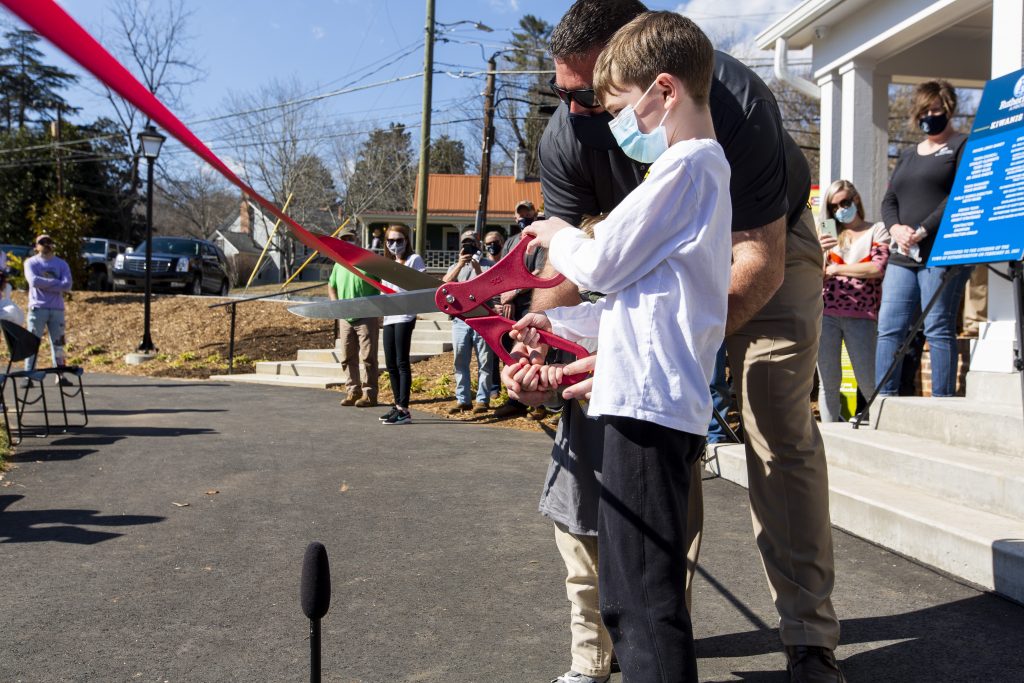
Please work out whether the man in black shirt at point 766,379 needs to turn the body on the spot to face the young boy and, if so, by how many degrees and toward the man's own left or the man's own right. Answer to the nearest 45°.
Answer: approximately 45° to the man's own left

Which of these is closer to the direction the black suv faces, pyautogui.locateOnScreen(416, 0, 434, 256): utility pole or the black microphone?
the black microphone

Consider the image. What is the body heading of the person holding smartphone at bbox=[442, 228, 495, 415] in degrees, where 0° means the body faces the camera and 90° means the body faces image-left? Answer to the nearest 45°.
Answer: approximately 0°

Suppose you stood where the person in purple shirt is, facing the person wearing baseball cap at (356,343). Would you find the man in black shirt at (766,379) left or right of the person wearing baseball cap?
right

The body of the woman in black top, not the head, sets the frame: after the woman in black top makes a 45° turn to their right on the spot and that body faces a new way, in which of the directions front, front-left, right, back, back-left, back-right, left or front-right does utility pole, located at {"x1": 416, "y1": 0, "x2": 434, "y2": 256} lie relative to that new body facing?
front-right

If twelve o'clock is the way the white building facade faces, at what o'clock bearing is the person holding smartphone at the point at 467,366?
The person holding smartphone is roughly at 1 o'clock from the white building facade.

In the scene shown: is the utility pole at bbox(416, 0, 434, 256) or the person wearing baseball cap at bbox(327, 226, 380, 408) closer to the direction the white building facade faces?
the person wearing baseball cap

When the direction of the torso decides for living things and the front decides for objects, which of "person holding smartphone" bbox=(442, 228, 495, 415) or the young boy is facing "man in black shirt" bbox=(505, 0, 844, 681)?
the person holding smartphone

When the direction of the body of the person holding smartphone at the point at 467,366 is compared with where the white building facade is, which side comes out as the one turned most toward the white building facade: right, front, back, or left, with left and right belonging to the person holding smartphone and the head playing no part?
left

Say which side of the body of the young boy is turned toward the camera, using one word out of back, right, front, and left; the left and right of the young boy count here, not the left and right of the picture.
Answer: left

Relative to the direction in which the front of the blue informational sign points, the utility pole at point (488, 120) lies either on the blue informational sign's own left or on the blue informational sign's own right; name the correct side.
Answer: on the blue informational sign's own right

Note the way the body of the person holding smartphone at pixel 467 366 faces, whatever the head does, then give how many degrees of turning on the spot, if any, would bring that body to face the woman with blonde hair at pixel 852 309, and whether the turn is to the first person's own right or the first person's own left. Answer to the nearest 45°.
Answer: approximately 45° to the first person's own left

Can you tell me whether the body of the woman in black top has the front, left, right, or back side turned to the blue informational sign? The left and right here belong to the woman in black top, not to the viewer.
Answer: left

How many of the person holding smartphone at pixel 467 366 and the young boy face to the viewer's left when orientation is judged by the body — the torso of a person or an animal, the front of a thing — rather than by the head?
1
